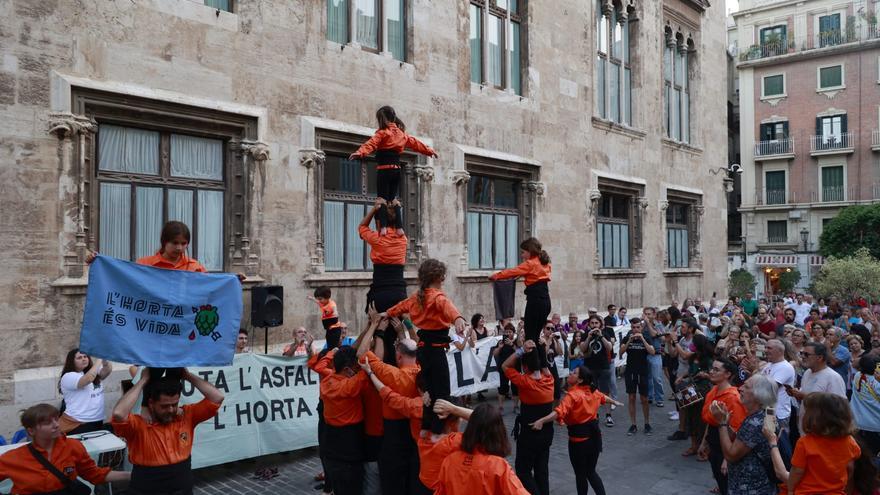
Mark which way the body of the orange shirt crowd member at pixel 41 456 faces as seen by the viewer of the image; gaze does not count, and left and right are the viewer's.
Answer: facing the viewer and to the right of the viewer

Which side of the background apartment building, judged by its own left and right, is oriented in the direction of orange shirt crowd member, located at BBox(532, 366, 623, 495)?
front

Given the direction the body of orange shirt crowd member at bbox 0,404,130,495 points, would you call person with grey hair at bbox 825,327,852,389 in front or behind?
in front

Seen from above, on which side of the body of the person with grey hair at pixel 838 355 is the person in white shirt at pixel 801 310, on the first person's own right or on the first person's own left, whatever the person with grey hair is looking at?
on the first person's own right

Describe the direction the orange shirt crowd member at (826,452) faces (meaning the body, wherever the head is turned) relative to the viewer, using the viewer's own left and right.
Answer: facing away from the viewer

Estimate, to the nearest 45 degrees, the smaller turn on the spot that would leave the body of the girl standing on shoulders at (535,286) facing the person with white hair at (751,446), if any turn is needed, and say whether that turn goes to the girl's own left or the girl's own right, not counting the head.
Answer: approximately 135° to the girl's own left

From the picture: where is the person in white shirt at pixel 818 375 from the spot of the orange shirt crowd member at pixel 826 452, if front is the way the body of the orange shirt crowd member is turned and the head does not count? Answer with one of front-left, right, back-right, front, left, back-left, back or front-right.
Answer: front

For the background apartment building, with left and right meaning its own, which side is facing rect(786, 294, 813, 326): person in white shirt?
front

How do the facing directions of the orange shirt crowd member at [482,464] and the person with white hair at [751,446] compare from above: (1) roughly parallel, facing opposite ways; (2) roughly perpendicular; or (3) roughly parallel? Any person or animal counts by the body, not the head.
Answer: roughly perpendicular

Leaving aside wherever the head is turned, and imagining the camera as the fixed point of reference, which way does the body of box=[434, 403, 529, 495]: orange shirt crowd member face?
away from the camera

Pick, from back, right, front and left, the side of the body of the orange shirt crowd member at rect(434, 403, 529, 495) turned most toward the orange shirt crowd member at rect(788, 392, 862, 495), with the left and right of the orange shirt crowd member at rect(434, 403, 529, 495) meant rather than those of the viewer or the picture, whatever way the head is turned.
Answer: right

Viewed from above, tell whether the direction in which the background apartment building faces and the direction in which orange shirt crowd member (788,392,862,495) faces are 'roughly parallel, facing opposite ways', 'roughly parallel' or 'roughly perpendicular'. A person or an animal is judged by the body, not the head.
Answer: roughly parallel, facing opposite ways

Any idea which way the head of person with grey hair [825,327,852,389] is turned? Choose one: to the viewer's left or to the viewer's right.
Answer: to the viewer's left

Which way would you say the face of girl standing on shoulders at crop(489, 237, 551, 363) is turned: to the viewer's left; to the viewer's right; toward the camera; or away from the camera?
to the viewer's left

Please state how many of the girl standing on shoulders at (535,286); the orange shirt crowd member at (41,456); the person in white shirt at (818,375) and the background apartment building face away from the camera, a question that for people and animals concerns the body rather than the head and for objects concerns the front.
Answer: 0

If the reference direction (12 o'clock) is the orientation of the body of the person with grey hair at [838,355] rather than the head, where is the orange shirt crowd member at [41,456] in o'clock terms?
The orange shirt crowd member is roughly at 10 o'clock from the person with grey hair.
